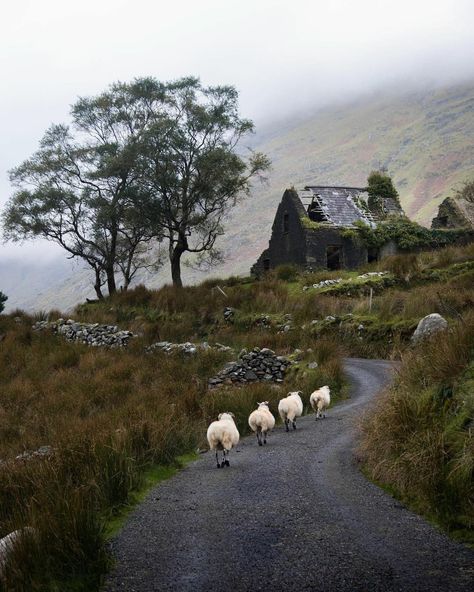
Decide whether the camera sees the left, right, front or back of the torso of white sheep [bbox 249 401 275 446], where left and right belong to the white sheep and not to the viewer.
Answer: back

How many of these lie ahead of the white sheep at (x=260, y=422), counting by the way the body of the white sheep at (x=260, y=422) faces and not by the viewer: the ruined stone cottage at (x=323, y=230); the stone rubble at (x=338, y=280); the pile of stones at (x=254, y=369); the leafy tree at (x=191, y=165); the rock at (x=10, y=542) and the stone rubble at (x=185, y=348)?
5

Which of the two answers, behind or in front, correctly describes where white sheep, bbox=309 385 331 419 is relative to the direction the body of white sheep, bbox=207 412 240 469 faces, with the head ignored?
in front

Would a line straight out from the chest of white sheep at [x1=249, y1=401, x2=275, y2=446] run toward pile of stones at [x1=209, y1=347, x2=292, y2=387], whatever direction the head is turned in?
yes

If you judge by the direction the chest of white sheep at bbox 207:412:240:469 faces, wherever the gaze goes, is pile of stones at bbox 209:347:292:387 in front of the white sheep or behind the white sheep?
in front

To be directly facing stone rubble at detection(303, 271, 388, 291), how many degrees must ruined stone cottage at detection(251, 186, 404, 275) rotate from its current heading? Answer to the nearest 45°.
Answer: approximately 45° to its right

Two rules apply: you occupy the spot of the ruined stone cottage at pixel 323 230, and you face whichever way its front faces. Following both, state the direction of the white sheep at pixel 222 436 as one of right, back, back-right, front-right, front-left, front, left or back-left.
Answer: front-right

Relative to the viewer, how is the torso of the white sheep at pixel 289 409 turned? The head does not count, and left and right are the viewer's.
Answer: facing away from the viewer and to the right of the viewer

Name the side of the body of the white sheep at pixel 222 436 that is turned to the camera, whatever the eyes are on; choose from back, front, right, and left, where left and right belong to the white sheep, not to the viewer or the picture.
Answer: back

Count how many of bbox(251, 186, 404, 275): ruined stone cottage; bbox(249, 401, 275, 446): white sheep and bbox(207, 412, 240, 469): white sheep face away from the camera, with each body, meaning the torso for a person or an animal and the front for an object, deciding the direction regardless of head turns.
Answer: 2

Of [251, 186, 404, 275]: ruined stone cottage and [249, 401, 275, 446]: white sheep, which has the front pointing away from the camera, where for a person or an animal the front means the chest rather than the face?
the white sheep

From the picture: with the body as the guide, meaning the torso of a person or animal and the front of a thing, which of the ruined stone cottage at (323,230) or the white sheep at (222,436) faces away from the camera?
the white sheep

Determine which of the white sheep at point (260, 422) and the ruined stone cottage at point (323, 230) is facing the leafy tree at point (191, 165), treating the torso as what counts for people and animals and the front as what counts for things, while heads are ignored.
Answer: the white sheep
